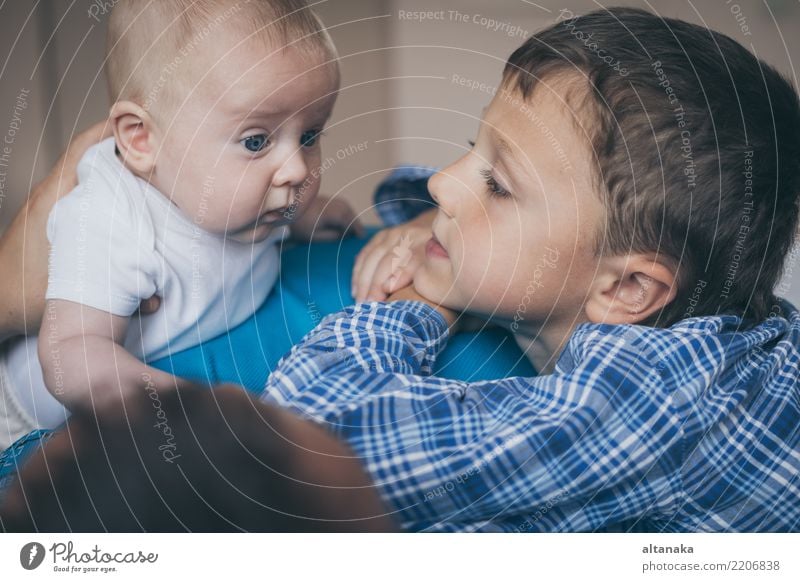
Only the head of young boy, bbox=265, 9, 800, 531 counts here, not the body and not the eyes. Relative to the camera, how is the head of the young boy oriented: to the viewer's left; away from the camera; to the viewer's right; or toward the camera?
to the viewer's left

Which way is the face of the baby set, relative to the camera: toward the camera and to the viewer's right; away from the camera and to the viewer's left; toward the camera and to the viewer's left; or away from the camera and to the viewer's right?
toward the camera and to the viewer's right

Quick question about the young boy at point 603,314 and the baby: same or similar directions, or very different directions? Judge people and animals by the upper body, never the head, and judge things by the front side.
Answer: very different directions

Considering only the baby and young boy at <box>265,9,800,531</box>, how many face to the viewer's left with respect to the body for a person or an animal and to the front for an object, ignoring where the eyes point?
1

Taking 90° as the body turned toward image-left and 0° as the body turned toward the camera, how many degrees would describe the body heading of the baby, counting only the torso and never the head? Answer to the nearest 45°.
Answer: approximately 315°

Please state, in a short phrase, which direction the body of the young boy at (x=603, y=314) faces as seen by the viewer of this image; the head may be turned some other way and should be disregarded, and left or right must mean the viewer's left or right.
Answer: facing to the left of the viewer
